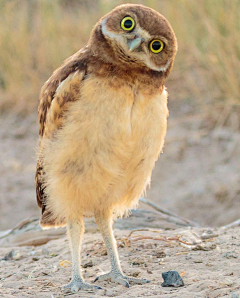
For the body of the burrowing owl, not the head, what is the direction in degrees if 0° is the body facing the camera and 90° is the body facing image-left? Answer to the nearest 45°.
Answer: approximately 315°

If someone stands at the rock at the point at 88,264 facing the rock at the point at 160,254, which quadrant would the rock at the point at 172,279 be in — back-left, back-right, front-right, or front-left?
front-right
